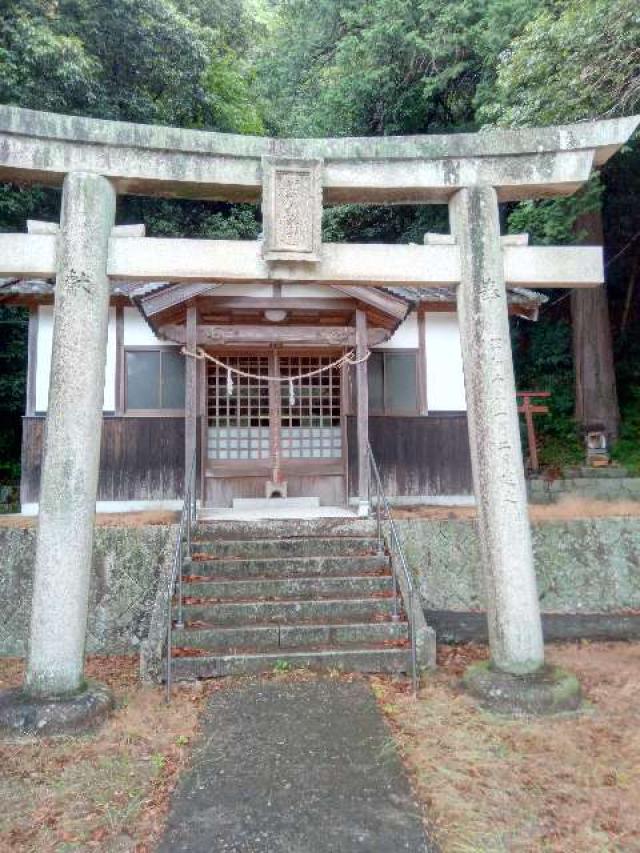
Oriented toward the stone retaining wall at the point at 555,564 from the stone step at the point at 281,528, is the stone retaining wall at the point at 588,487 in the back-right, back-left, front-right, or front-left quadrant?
front-left

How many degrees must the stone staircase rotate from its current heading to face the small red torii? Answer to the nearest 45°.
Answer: approximately 135° to its left

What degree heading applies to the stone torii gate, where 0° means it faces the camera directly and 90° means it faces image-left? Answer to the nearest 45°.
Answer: approximately 0°

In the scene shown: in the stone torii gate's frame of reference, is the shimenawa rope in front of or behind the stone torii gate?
behind

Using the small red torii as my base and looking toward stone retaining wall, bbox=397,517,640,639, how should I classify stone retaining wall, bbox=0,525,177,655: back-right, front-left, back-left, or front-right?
front-right

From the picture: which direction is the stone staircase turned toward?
toward the camera

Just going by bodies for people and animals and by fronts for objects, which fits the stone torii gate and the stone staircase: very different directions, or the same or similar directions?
same or similar directions

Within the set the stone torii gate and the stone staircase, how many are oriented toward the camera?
2

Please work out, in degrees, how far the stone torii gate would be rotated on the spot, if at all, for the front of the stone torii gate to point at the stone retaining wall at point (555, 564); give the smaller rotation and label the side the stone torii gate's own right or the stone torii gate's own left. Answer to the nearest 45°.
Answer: approximately 135° to the stone torii gate's own left
